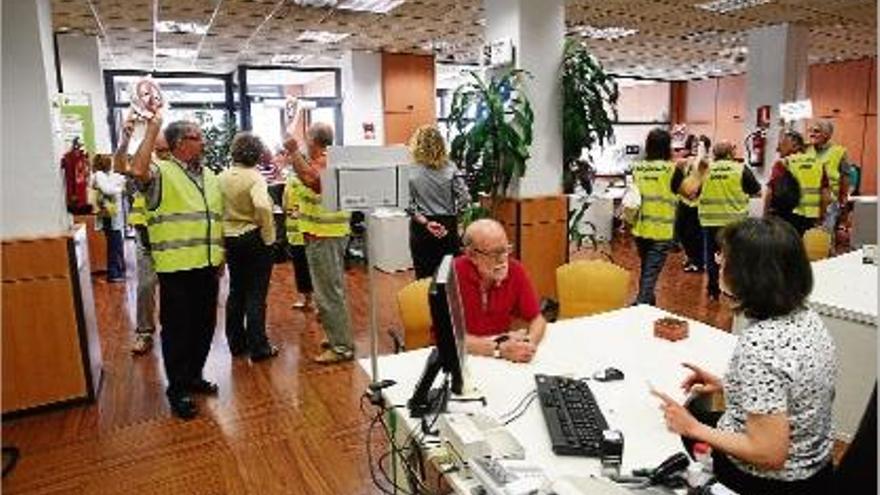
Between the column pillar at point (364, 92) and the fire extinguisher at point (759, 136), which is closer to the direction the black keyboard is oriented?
the fire extinguisher

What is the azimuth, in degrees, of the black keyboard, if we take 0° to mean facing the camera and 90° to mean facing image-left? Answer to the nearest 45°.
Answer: approximately 270°

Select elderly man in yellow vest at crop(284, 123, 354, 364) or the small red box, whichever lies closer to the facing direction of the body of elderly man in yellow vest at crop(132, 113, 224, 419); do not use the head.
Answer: the small red box

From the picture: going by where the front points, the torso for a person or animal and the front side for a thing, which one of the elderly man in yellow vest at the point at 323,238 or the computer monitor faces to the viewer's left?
the elderly man in yellow vest

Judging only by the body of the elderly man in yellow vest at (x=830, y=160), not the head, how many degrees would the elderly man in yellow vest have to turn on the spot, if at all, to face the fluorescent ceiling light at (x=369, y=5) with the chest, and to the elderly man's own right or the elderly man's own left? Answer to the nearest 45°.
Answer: approximately 45° to the elderly man's own right

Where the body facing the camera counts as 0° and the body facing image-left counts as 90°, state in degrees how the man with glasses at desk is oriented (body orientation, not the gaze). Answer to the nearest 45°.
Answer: approximately 315°

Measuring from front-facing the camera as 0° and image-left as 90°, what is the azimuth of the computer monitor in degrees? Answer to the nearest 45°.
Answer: approximately 270°

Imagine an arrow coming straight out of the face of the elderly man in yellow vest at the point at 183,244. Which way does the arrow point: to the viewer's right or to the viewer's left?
to the viewer's right
